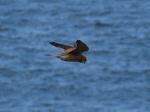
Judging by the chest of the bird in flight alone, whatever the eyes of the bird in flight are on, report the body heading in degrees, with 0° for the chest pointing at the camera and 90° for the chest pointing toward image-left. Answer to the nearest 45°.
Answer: approximately 270°
